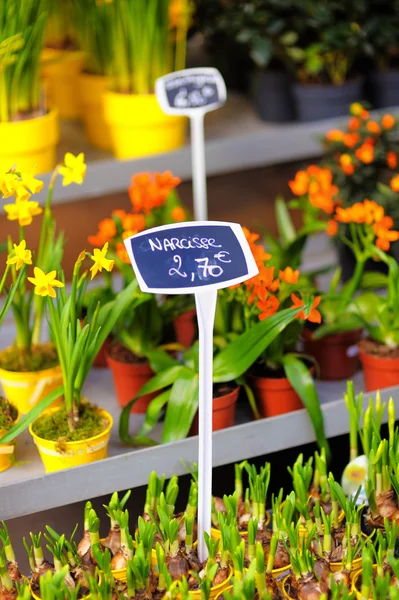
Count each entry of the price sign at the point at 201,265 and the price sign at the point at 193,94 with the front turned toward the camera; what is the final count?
2

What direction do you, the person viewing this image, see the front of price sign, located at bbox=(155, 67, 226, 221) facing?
facing the viewer

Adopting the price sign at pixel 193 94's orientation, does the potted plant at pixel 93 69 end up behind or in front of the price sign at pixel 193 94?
behind

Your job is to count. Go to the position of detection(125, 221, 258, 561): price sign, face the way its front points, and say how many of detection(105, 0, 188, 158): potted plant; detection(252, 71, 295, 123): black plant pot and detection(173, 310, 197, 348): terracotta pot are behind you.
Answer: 3

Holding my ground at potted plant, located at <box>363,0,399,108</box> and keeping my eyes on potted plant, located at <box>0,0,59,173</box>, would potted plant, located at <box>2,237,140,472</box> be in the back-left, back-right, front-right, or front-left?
front-left

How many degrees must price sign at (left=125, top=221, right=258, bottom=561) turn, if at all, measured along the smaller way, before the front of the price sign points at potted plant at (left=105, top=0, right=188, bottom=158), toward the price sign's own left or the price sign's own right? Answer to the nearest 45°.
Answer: approximately 180°

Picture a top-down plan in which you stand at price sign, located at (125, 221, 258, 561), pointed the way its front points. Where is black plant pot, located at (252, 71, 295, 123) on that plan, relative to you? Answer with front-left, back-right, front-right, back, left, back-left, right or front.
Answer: back

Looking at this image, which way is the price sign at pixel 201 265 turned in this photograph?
toward the camera

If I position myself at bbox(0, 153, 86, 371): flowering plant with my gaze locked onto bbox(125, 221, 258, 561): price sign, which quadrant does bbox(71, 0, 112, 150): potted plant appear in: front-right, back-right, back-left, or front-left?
back-left

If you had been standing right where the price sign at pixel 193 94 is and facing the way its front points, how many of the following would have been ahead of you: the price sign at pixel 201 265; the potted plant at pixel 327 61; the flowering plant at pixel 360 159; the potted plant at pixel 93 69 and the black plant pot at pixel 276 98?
1

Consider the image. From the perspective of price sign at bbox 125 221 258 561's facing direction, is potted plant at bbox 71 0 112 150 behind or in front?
behind
